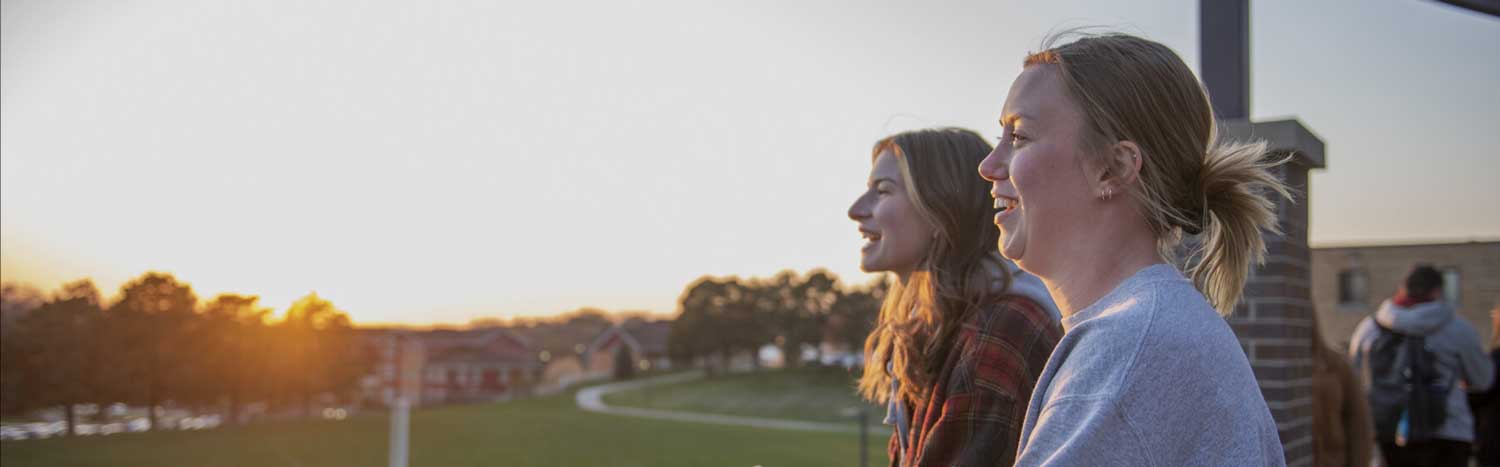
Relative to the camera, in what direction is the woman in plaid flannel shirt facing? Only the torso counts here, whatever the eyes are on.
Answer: to the viewer's left

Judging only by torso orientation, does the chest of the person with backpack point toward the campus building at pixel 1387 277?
yes

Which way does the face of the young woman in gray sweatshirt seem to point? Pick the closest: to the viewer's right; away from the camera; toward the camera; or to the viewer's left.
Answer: to the viewer's left

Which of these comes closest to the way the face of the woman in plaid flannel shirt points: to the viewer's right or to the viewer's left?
to the viewer's left

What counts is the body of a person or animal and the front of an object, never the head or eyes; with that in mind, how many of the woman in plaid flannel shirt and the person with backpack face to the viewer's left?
1

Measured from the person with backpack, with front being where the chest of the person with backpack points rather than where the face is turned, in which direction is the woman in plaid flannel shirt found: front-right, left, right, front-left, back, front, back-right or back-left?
back

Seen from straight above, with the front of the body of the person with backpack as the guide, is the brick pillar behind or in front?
behind

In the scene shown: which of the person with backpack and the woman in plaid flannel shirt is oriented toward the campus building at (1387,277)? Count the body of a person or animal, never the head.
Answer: the person with backpack

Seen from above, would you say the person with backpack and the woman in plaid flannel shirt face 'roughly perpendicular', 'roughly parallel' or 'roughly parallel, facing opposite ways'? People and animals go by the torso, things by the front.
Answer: roughly perpendicular

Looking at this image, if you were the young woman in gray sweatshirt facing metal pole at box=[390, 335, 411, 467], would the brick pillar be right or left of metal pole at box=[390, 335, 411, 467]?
right

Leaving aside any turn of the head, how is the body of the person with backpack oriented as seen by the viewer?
away from the camera

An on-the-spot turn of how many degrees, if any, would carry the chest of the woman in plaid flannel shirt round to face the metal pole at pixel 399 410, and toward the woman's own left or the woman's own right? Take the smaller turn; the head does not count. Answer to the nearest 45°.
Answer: approximately 45° to the woman's own right
